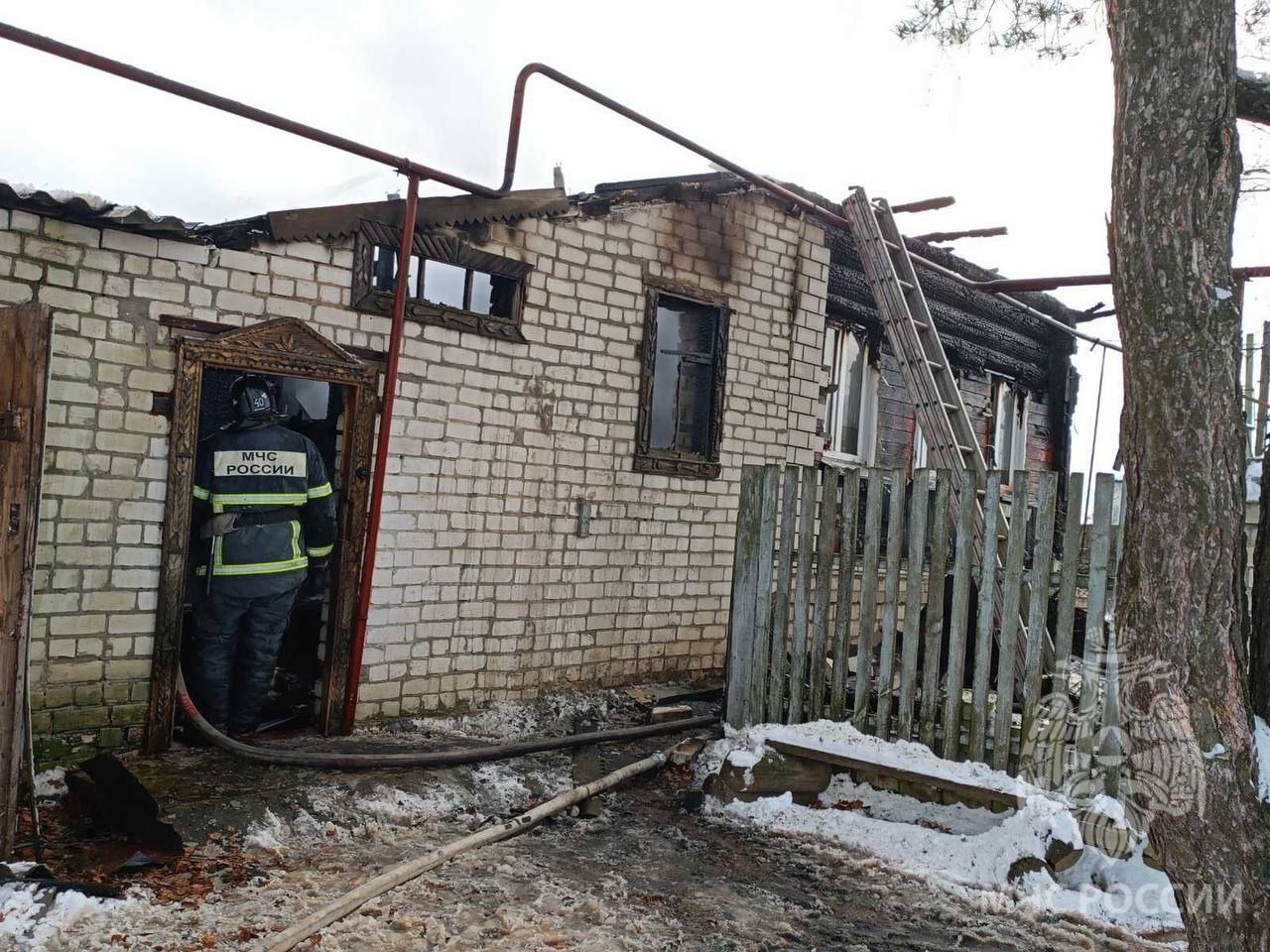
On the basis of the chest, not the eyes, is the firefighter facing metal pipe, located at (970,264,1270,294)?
no

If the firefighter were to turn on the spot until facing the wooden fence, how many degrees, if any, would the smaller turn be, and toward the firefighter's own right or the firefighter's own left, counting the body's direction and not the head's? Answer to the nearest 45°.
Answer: approximately 135° to the firefighter's own right

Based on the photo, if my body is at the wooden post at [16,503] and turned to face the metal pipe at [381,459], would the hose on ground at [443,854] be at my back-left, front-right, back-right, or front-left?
front-right

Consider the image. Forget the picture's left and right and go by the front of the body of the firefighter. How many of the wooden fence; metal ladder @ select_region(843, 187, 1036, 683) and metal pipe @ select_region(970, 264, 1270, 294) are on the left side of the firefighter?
0

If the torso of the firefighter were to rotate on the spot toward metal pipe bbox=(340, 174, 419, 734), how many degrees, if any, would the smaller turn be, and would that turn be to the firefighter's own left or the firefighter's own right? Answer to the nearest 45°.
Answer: approximately 90° to the firefighter's own right

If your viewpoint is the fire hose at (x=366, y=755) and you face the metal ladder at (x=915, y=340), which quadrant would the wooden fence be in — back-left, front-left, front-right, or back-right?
front-right

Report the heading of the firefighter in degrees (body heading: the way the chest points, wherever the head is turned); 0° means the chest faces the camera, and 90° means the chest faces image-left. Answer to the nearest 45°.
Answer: approximately 180°

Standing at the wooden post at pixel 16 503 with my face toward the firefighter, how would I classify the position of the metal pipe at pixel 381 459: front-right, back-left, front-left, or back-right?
front-right

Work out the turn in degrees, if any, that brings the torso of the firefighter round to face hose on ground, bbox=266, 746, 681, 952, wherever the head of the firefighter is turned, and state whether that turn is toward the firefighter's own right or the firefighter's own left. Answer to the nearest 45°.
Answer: approximately 135° to the firefighter's own right

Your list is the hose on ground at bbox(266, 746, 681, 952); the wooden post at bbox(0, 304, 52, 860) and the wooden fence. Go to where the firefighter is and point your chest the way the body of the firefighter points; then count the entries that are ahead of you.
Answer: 0

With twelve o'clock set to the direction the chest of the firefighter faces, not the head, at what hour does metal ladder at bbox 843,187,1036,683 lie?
The metal ladder is roughly at 3 o'clock from the firefighter.

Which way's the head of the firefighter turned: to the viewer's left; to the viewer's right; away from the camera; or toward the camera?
away from the camera
